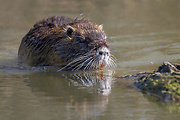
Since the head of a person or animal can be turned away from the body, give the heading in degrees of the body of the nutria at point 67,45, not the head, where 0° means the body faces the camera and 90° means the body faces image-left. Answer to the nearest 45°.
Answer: approximately 315°

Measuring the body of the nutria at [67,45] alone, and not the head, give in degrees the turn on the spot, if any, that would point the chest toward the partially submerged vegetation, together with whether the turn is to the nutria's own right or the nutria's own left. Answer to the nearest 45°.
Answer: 0° — it already faces it
